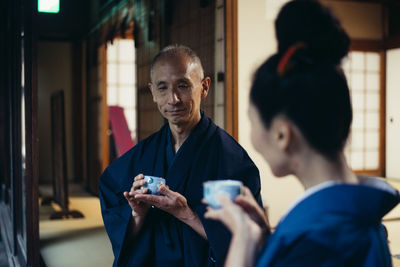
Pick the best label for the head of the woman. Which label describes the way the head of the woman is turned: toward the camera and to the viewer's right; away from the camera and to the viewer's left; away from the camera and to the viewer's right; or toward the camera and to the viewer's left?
away from the camera and to the viewer's left

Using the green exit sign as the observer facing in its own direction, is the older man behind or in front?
in front

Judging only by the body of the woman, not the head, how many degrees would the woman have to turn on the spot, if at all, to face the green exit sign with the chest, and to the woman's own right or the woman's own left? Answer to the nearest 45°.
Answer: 0° — they already face it

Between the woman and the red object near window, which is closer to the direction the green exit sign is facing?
the woman

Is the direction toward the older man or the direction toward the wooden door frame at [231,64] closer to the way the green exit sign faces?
the older man

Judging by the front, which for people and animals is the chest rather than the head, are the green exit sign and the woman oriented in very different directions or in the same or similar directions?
very different directions

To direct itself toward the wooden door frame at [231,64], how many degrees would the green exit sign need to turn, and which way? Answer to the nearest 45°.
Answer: approximately 90° to its left

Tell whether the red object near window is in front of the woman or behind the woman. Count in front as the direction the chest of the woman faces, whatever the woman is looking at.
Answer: in front

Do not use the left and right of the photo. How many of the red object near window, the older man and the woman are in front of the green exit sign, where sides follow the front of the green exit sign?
2

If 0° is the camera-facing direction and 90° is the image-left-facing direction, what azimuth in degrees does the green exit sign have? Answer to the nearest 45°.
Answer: approximately 0°

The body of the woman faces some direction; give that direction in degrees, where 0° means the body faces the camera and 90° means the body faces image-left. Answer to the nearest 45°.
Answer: approximately 135°

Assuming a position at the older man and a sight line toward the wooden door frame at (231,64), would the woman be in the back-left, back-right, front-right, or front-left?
back-right
